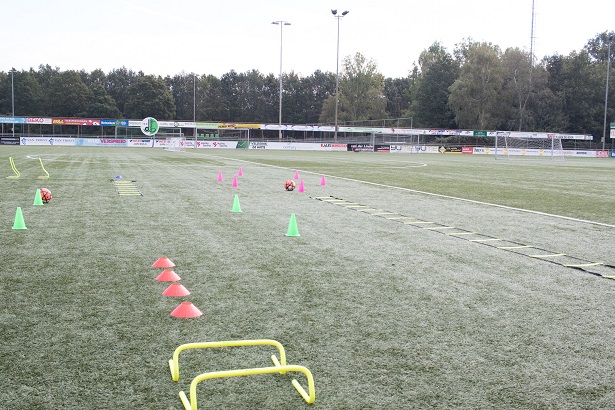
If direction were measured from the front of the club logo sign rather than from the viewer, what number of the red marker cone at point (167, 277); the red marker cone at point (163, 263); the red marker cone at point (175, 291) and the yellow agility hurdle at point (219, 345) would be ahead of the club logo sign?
4

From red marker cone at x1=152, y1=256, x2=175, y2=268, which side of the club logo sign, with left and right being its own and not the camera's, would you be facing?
front

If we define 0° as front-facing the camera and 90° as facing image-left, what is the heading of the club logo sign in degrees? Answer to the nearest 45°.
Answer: approximately 0°

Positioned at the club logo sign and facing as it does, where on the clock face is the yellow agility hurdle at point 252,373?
The yellow agility hurdle is roughly at 12 o'clock from the club logo sign.

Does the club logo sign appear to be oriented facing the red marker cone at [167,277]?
yes

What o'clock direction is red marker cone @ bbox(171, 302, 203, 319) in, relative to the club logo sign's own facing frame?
The red marker cone is roughly at 12 o'clock from the club logo sign.

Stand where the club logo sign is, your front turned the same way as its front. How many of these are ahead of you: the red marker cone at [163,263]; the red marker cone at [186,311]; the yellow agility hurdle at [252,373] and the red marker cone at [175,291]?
4

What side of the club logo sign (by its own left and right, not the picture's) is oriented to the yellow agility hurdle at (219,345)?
front

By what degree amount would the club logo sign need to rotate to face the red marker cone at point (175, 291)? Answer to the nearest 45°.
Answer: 0° — it already faces it
